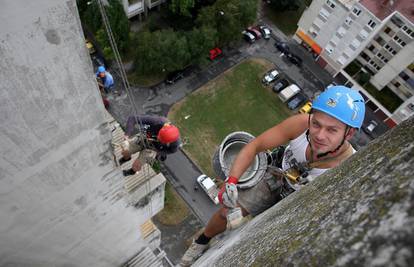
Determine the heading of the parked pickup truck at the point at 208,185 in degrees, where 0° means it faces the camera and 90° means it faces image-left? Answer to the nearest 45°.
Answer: approximately 135°

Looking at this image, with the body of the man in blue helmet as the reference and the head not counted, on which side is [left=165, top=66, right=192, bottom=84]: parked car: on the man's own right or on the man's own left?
on the man's own right

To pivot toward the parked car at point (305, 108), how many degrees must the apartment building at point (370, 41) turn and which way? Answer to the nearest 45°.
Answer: approximately 45° to its right

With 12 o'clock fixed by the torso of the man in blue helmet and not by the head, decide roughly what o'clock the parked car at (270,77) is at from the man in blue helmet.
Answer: The parked car is roughly at 5 o'clock from the man in blue helmet.

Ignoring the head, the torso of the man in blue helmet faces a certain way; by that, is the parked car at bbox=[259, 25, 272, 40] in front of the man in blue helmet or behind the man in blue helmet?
behind
